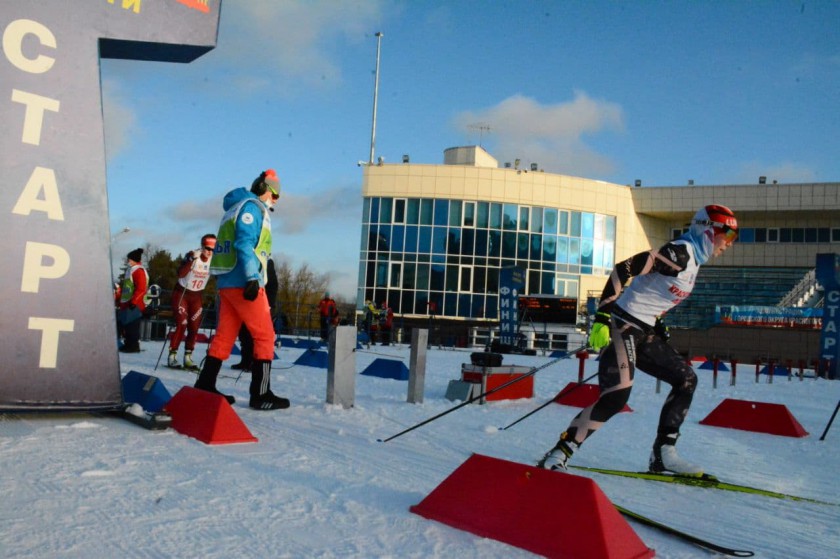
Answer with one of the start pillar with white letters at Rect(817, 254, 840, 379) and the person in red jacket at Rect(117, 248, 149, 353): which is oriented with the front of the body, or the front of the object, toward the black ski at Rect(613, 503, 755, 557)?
the start pillar with white letters

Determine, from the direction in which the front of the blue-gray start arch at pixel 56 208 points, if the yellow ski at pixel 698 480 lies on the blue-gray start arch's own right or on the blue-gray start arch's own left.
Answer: on the blue-gray start arch's own left

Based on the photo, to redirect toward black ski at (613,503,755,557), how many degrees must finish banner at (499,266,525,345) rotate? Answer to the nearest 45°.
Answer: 0° — it already faces it

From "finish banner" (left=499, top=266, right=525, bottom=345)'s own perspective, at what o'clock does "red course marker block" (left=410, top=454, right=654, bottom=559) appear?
The red course marker block is roughly at 12 o'clock from the finish banner.

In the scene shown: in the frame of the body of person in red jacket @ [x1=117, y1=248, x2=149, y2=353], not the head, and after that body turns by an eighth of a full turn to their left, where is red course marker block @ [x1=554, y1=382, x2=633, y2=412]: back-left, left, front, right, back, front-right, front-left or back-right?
left

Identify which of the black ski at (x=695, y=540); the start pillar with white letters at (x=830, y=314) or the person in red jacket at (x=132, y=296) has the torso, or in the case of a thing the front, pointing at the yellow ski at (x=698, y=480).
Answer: the start pillar with white letters

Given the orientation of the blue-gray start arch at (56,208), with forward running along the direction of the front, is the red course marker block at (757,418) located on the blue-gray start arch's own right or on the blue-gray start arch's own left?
on the blue-gray start arch's own left

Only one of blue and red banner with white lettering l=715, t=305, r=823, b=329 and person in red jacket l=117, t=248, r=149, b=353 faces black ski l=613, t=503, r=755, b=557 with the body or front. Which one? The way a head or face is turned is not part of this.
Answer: the blue and red banner with white lettering

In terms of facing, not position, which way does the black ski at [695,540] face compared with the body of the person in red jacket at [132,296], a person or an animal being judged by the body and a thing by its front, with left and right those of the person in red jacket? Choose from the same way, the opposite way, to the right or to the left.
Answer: to the left

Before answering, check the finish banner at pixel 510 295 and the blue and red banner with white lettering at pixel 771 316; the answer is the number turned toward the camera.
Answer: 2

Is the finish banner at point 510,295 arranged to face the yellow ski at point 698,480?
yes

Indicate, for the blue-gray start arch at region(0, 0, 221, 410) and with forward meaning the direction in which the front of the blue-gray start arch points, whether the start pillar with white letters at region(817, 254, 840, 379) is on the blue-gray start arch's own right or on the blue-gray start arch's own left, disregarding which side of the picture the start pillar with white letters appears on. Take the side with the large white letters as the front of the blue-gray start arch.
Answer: on the blue-gray start arch's own left

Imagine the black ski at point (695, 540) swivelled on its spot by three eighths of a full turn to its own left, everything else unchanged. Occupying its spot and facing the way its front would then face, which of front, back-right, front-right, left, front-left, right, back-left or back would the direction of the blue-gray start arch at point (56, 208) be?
left
